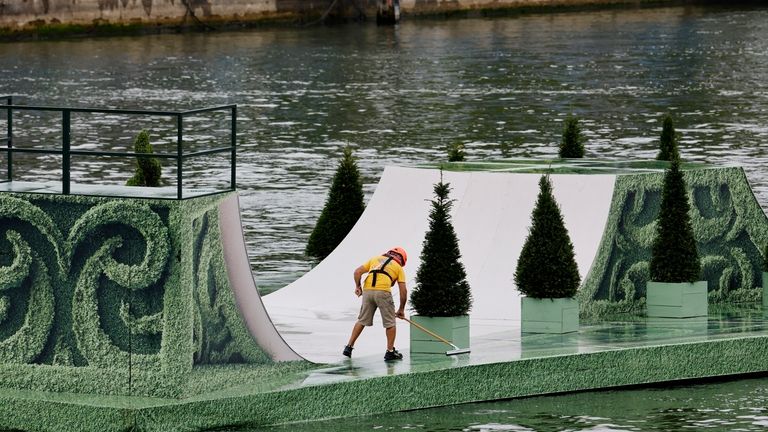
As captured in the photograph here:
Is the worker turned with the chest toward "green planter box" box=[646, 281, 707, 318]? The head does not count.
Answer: yes

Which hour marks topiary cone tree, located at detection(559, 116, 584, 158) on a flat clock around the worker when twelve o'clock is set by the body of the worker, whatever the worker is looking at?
The topiary cone tree is roughly at 11 o'clock from the worker.

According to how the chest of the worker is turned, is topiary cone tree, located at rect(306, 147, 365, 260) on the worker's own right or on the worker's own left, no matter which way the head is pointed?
on the worker's own left

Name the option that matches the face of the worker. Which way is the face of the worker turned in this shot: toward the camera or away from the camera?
away from the camera

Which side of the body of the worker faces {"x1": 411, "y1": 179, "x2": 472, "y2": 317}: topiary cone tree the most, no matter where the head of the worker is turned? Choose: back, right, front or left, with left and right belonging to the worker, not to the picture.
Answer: front

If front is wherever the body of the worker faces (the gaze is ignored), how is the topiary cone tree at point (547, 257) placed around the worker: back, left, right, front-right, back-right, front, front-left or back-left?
front

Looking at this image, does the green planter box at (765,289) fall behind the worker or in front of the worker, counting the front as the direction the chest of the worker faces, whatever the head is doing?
in front

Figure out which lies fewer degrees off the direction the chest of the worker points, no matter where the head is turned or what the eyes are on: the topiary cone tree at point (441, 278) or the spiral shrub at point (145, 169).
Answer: the topiary cone tree

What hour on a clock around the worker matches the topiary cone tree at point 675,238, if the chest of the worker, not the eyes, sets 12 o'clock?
The topiary cone tree is roughly at 12 o'clock from the worker.

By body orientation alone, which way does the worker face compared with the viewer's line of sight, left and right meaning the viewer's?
facing away from the viewer and to the right of the viewer

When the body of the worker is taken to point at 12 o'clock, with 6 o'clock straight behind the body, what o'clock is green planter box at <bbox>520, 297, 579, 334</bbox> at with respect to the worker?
The green planter box is roughly at 12 o'clock from the worker.

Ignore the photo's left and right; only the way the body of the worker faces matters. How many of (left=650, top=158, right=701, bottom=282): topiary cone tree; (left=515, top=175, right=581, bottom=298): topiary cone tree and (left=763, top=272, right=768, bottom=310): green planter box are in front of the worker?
3
